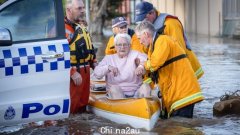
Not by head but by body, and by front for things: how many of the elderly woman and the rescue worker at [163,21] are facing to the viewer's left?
1

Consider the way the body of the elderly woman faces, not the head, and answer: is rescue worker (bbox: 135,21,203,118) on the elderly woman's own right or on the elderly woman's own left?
on the elderly woman's own left

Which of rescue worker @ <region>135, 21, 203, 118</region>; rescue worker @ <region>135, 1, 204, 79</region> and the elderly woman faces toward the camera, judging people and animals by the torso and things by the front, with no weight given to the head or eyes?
the elderly woman

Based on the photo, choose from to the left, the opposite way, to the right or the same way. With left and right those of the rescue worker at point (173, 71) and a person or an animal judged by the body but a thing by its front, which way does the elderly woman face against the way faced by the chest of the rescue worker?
to the left

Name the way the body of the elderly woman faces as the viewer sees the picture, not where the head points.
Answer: toward the camera

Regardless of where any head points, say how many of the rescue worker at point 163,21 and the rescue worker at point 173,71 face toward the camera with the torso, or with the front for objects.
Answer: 0

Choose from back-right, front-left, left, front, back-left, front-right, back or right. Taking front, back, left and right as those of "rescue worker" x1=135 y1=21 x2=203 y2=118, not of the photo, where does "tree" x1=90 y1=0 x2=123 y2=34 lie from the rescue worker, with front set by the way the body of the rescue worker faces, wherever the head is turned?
right

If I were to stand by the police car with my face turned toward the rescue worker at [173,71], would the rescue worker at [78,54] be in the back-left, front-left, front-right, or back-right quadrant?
front-left

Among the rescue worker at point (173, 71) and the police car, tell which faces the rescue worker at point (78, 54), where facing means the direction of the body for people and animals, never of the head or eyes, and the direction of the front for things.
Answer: the rescue worker at point (173, 71)

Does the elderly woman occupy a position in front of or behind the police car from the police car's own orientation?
behind

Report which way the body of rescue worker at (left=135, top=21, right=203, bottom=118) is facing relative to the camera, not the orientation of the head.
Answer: to the viewer's left

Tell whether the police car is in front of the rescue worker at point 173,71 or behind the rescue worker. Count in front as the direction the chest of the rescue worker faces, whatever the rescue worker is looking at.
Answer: in front

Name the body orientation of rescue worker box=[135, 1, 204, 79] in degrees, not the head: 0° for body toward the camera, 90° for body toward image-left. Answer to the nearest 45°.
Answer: approximately 90°
